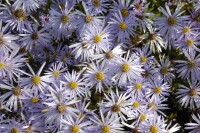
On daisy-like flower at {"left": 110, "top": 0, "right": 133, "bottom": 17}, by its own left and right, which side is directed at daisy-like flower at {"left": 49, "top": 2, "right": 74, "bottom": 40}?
right

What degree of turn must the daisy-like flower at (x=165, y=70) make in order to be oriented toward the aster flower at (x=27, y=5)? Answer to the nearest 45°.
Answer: approximately 90° to its right

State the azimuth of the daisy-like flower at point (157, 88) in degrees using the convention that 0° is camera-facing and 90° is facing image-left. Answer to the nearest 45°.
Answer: approximately 0°

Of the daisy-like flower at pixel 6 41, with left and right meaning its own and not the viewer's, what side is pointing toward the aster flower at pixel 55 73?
left

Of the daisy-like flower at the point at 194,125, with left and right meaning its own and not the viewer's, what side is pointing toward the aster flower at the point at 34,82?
right

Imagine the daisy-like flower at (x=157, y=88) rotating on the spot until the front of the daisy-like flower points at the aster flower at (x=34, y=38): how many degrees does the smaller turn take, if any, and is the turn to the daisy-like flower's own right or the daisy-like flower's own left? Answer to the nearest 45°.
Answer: approximately 90° to the daisy-like flower's own right

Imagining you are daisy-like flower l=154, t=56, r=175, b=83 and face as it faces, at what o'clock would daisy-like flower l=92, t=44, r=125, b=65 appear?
daisy-like flower l=92, t=44, r=125, b=65 is roughly at 2 o'clock from daisy-like flower l=154, t=56, r=175, b=83.
